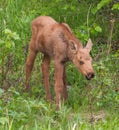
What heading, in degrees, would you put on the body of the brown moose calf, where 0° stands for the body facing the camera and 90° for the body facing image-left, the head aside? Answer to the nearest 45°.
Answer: approximately 315°
